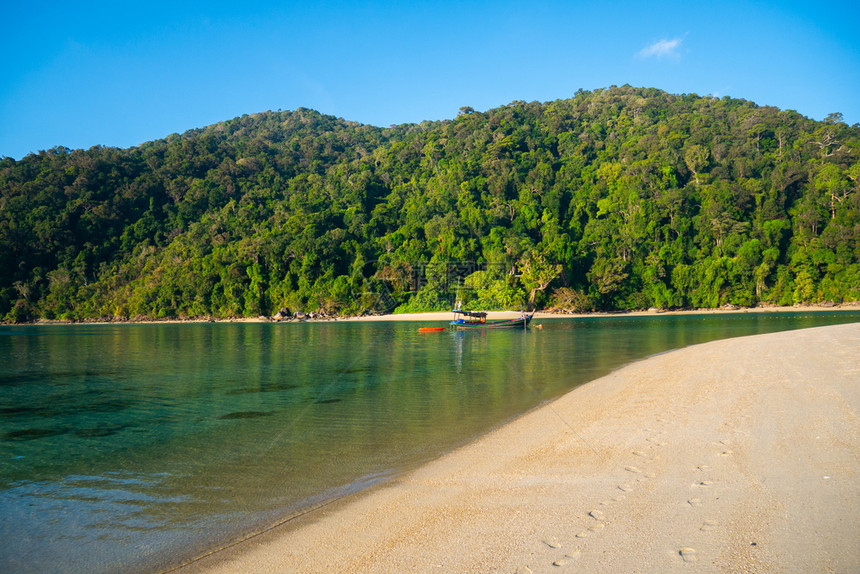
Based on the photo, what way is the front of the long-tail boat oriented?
to the viewer's right
